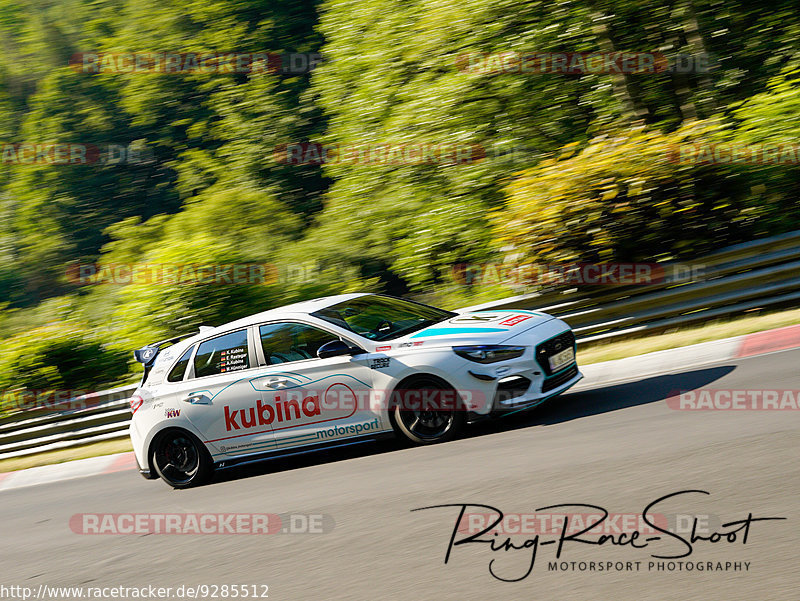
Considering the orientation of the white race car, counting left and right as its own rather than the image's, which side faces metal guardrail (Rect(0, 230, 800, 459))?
left

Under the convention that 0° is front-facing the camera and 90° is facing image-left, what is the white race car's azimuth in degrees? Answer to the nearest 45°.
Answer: approximately 315°

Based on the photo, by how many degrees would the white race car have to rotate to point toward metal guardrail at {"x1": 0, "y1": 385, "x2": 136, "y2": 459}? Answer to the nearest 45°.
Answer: approximately 180°
